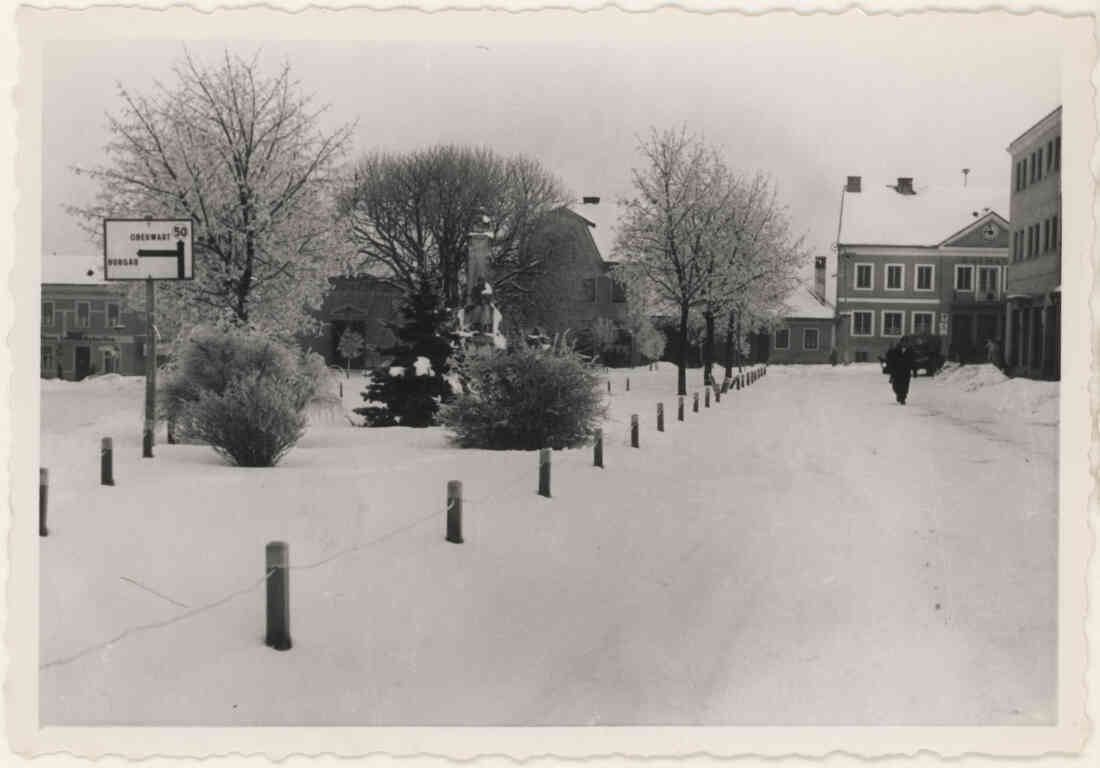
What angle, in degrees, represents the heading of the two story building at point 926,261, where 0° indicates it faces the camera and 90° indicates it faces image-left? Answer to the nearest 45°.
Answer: approximately 0°

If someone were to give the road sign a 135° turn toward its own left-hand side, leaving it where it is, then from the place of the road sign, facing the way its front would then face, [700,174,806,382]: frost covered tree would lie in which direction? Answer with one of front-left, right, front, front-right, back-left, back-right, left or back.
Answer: front

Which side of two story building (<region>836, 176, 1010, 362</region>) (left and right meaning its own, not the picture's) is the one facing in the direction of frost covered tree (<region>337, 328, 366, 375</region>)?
right

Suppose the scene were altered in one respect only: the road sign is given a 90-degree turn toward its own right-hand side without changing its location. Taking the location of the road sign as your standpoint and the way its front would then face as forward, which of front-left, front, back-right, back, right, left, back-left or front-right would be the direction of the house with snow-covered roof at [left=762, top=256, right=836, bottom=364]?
back-right

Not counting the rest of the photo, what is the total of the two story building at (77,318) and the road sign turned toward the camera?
2

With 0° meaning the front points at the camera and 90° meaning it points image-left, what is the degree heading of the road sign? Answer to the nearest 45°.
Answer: approximately 0°

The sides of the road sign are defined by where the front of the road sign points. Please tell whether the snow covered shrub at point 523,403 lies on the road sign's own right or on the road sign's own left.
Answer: on the road sign's own left

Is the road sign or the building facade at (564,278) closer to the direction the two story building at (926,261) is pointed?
the road sign
